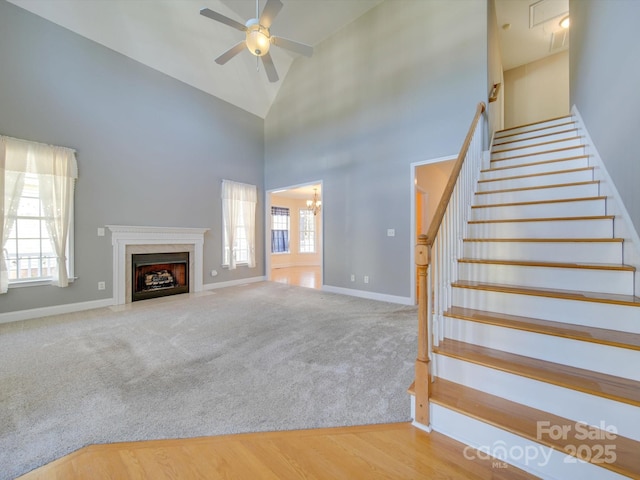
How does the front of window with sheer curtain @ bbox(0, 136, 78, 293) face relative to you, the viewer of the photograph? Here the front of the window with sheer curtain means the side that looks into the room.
facing the viewer and to the right of the viewer

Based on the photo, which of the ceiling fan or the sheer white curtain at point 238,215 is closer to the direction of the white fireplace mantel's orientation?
the ceiling fan

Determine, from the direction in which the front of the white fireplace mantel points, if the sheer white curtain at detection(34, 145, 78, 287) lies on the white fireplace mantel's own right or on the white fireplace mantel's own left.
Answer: on the white fireplace mantel's own right

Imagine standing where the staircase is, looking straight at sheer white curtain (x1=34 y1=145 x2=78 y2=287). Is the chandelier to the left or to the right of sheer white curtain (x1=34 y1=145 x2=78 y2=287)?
right

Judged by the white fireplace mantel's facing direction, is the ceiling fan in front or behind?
in front

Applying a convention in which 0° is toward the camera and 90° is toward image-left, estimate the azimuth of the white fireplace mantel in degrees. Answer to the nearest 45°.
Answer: approximately 315°

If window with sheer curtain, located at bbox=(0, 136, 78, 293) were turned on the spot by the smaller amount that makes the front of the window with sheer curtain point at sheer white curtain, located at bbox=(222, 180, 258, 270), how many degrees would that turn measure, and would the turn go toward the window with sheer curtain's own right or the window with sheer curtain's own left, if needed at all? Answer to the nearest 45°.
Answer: approximately 45° to the window with sheer curtain's own left

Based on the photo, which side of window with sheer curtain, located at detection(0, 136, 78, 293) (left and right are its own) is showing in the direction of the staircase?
front

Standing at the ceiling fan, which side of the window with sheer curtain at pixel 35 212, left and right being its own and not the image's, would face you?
front

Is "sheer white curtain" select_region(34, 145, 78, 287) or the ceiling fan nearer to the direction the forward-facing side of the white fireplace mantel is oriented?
the ceiling fan

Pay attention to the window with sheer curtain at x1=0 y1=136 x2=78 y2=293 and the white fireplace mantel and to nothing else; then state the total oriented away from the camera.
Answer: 0
